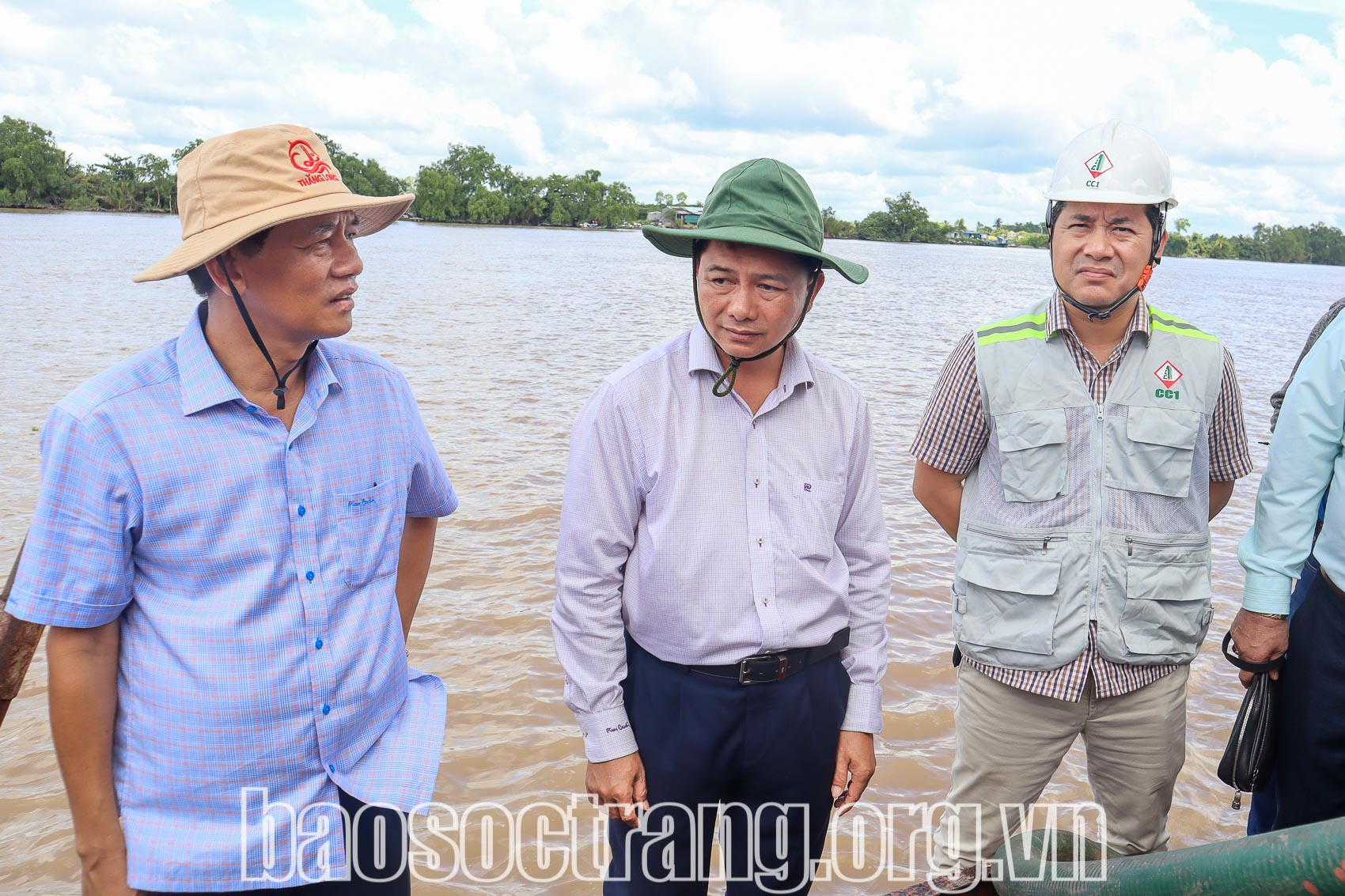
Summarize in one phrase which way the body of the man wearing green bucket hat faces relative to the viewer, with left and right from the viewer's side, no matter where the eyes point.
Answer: facing the viewer

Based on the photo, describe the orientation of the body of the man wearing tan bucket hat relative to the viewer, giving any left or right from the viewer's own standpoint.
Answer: facing the viewer and to the right of the viewer

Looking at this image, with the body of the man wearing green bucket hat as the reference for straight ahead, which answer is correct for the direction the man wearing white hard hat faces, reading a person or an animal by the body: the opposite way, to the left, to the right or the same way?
the same way

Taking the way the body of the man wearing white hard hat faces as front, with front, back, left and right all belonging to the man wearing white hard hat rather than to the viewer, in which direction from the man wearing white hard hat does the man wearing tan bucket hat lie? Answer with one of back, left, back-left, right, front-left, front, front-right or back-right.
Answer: front-right

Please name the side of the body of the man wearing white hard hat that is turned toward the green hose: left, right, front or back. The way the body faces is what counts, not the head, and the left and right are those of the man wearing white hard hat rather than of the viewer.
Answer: front

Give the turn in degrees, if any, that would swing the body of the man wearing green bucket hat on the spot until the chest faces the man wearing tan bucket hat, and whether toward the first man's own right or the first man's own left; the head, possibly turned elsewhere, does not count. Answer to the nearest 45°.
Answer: approximately 45° to the first man's own right

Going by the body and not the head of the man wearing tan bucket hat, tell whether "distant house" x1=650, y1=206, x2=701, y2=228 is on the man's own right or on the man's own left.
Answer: on the man's own left

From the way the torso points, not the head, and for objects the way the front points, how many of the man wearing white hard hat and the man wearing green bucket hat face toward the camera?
2

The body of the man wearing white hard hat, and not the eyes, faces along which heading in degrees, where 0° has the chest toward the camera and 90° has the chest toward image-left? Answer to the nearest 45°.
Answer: approximately 0°

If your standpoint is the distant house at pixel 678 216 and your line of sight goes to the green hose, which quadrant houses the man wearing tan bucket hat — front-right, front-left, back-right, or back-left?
front-right

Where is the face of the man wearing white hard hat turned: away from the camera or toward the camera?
toward the camera

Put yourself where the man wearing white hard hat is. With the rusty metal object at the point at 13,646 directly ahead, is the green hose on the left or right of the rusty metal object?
left

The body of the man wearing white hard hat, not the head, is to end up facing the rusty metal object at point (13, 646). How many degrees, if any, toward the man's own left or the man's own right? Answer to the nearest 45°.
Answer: approximately 45° to the man's own right

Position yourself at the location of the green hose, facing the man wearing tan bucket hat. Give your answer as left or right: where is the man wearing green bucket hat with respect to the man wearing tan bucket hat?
right
